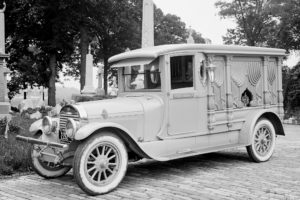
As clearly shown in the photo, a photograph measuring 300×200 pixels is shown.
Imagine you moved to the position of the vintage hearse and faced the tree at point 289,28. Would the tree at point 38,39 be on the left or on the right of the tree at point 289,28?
left

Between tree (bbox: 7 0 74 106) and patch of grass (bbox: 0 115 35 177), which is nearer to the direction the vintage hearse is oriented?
the patch of grass

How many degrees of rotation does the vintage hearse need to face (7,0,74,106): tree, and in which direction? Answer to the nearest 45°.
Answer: approximately 135° to its right

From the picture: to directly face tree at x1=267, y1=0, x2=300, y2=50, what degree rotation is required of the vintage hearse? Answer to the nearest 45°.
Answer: approximately 180°

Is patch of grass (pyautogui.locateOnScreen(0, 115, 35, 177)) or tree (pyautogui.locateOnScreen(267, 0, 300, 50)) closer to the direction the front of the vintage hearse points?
the patch of grass

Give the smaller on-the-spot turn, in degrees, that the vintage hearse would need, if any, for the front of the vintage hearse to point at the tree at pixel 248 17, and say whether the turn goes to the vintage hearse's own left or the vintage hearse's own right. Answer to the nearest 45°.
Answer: approximately 135° to the vintage hearse's own right

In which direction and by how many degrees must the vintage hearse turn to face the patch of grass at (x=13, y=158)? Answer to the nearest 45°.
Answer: approximately 45° to its right

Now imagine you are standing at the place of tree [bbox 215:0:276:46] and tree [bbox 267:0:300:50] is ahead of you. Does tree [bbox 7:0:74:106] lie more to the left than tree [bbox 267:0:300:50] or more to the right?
right

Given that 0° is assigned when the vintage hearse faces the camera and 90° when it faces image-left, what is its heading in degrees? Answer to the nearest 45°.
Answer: approximately 45°
